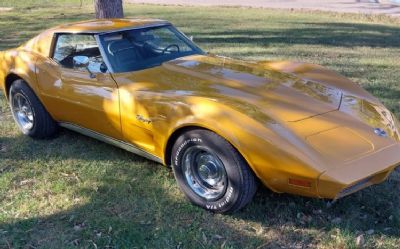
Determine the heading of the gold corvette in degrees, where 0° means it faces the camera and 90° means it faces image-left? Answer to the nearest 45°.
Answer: approximately 315°
